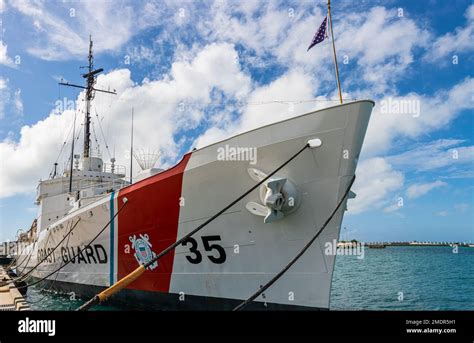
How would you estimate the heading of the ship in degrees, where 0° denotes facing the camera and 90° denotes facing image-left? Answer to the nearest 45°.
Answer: approximately 315°
